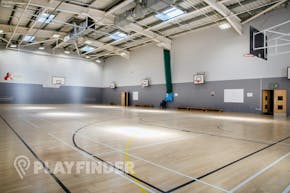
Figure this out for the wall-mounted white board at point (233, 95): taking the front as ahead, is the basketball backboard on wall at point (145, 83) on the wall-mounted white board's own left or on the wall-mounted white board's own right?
on the wall-mounted white board's own right

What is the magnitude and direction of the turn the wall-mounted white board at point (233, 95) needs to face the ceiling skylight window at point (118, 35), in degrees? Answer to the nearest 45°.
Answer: approximately 90° to its right

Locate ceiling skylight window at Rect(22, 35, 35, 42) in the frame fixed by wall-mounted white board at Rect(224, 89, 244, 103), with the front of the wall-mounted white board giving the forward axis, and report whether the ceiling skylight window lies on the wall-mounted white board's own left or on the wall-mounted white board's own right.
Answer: on the wall-mounted white board's own right

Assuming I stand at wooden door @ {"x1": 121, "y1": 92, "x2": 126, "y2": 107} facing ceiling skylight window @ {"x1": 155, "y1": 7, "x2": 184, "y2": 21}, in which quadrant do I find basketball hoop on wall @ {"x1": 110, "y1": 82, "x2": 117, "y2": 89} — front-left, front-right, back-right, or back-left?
back-right

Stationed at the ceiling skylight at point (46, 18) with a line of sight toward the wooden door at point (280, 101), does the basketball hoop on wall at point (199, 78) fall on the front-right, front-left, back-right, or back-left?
front-left

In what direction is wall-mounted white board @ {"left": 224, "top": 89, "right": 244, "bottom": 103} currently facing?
toward the camera

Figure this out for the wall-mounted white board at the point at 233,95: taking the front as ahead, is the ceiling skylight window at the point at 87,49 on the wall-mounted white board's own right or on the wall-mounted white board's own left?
on the wall-mounted white board's own right

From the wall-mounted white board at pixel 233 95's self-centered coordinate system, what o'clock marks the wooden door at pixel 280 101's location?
The wooden door is roughly at 10 o'clock from the wall-mounted white board.

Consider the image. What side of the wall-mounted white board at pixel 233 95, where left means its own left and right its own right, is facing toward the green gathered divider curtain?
right
